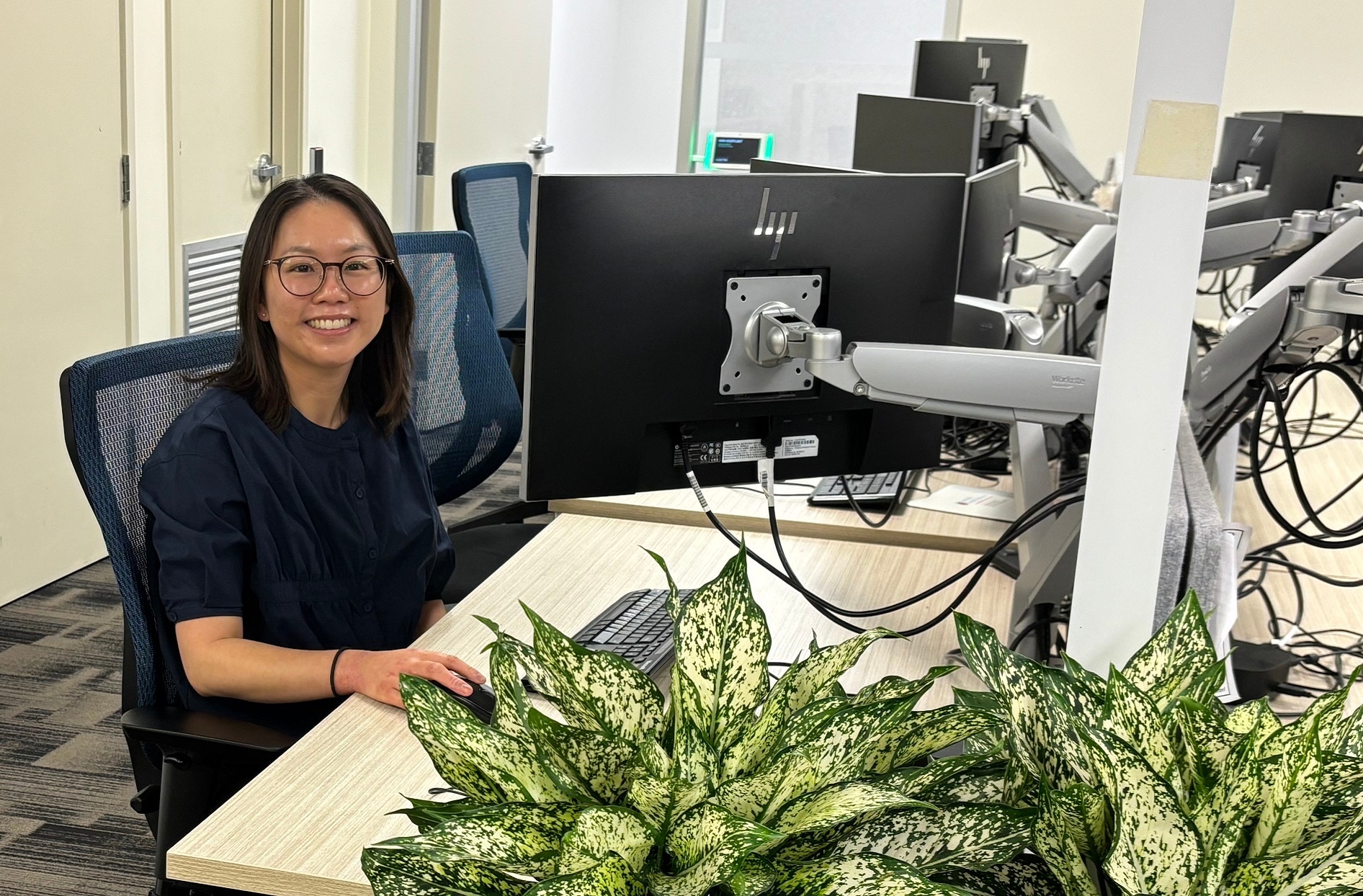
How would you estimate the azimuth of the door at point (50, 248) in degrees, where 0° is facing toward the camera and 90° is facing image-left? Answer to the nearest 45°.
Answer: approximately 315°

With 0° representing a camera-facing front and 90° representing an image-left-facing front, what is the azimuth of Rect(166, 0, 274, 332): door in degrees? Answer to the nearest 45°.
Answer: approximately 315°

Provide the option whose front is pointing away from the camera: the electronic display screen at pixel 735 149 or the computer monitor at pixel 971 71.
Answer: the computer monitor

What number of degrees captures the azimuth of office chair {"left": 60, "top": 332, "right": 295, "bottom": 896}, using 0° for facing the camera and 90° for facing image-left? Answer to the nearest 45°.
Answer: approximately 315°

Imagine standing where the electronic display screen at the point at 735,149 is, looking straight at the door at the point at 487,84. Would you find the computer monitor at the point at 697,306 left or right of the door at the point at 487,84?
left

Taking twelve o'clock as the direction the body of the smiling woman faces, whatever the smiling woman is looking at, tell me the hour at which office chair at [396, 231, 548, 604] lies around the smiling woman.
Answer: The office chair is roughly at 8 o'clock from the smiling woman.

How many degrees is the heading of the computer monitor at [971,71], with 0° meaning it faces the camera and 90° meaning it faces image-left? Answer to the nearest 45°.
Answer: approximately 180°

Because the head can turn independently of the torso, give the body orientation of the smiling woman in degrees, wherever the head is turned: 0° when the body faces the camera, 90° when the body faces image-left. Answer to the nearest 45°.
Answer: approximately 315°
